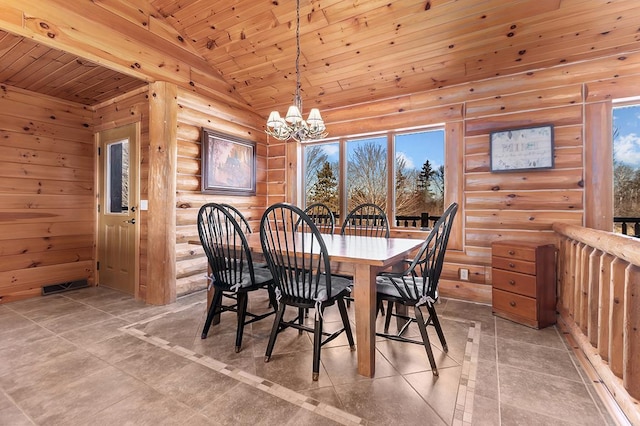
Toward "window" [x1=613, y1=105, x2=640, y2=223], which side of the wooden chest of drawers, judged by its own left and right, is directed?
back

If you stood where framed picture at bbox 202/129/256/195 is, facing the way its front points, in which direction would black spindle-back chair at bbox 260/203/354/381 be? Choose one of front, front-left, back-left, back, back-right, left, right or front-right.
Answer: front-right

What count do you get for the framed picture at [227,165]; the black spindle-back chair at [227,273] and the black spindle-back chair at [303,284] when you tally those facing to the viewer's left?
0

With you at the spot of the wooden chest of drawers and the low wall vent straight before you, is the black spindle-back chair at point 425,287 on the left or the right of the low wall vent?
left

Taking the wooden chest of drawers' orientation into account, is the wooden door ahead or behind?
ahead

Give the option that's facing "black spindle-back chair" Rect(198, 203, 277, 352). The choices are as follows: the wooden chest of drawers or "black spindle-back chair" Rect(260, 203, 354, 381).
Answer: the wooden chest of drawers

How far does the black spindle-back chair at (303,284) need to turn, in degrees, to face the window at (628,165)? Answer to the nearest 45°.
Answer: approximately 45° to its right

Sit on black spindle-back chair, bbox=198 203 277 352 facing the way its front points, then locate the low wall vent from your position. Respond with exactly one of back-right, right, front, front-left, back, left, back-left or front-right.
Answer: left

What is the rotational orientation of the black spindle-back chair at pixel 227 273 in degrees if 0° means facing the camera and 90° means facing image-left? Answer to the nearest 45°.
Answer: approximately 225°

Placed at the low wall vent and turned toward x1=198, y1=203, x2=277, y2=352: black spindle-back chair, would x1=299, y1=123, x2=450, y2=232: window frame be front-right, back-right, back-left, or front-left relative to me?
front-left

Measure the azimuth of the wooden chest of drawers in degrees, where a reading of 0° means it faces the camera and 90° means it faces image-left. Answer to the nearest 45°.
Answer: approximately 45°

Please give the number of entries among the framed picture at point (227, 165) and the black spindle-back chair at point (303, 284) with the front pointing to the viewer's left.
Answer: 0

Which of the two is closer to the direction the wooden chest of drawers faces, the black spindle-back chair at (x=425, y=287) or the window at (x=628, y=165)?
the black spindle-back chair

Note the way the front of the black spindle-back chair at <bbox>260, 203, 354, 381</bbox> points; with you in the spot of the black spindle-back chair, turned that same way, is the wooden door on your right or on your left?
on your left

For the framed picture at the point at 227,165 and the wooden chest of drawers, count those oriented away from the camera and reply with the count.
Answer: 0

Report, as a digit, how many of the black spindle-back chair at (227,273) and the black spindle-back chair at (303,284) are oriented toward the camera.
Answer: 0

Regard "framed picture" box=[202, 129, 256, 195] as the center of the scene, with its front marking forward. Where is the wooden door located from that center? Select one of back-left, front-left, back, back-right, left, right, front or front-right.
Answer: back-right

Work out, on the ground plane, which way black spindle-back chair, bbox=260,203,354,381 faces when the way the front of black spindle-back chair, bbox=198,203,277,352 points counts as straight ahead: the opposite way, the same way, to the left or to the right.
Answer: the same way
